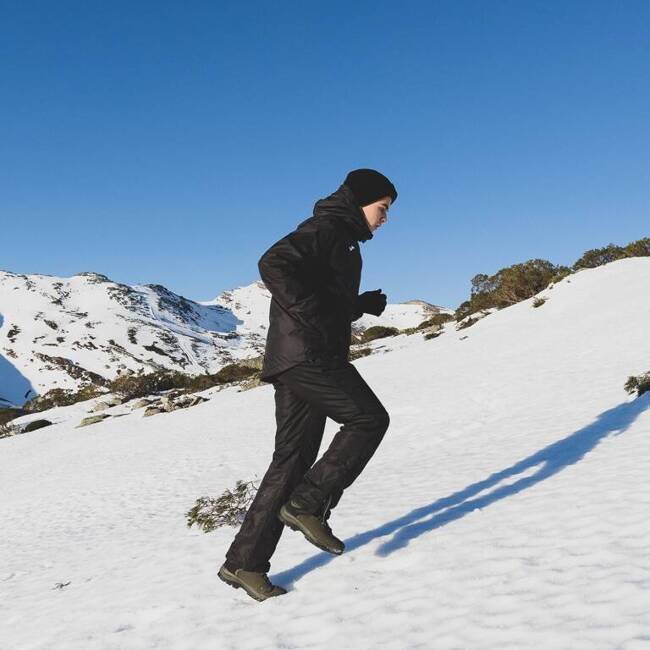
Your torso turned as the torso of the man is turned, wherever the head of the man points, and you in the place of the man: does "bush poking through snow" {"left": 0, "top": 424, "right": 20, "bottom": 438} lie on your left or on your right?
on your left

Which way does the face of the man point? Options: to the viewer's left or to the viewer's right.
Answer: to the viewer's right

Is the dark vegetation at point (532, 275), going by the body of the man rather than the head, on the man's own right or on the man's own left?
on the man's own left

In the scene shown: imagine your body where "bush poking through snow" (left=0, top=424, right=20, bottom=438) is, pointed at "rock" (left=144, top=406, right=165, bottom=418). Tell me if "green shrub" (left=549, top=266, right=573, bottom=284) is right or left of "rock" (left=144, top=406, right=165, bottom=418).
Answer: left

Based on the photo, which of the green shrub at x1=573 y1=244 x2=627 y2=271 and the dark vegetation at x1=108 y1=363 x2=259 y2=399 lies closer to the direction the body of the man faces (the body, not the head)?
the green shrub

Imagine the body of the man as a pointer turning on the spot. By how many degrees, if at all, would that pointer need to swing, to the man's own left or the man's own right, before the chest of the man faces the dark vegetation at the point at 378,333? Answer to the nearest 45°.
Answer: approximately 90° to the man's own left

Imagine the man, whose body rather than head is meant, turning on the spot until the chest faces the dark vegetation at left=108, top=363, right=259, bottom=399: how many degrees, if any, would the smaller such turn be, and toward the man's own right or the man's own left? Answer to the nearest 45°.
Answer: approximately 90° to the man's own left

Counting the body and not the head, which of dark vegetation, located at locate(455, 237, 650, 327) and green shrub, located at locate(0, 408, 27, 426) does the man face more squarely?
the dark vegetation

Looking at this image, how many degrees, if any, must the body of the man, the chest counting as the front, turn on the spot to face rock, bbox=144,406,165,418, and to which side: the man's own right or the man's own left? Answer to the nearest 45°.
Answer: approximately 90° to the man's own left

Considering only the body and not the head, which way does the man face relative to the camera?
to the viewer's right

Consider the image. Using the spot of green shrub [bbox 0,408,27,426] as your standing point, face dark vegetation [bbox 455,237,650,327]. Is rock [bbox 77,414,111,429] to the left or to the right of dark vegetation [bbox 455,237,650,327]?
right

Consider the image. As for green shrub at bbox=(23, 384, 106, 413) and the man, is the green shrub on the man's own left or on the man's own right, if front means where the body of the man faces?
on the man's own left

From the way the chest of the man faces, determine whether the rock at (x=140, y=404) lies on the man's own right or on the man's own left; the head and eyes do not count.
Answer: on the man's own left
